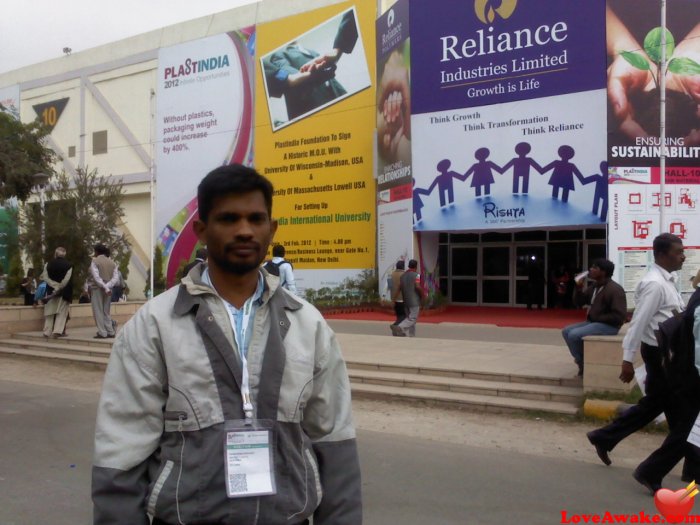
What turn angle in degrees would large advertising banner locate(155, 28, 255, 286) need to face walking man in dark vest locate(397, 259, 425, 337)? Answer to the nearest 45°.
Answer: approximately 45° to its left

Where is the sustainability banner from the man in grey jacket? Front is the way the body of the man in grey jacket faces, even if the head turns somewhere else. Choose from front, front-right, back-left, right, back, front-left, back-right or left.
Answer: back-left

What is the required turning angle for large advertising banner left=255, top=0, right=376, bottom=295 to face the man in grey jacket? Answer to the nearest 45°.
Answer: approximately 45° to its left

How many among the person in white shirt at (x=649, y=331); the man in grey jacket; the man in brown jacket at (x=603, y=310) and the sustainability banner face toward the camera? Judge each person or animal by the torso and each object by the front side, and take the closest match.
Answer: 2

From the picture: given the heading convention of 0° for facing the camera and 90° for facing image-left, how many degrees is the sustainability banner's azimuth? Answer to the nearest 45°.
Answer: approximately 0°

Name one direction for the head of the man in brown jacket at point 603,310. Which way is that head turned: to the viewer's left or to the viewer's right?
to the viewer's left
